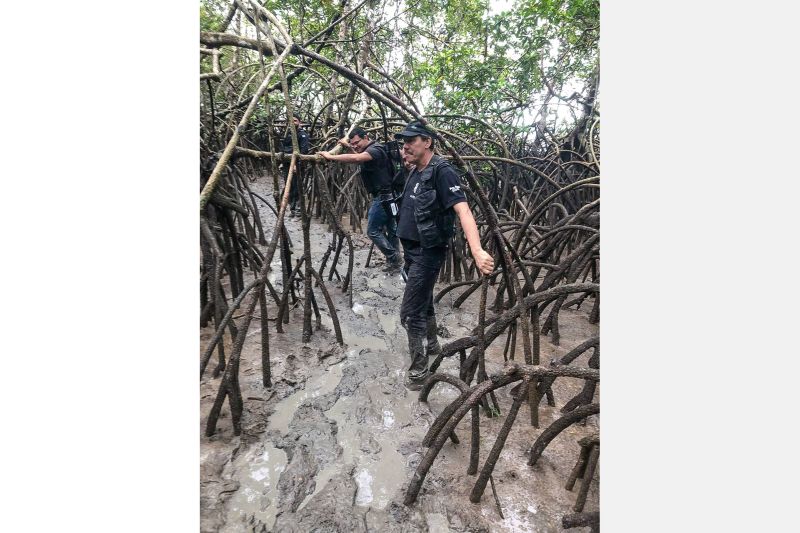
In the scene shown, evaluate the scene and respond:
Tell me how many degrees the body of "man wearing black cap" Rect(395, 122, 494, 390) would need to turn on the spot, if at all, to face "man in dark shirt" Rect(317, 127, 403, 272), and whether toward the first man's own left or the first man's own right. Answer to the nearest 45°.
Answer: approximately 135° to the first man's own right

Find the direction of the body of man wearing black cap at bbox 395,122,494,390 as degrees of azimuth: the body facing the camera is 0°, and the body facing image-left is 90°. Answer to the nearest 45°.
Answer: approximately 45°

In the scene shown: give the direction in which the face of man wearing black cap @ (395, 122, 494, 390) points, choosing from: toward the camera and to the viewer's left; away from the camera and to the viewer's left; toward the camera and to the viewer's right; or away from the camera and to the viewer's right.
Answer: toward the camera and to the viewer's left
